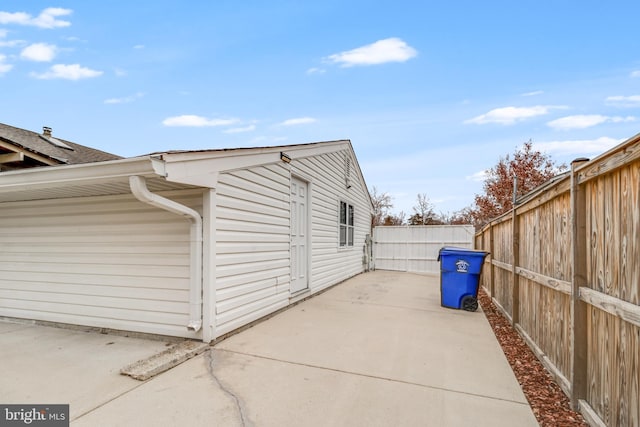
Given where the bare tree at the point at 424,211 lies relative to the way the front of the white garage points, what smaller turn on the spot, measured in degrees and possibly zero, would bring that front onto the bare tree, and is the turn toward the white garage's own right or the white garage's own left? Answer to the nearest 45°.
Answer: approximately 90° to the white garage's own left

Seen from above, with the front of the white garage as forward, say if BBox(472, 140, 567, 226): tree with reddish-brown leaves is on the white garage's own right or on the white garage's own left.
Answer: on the white garage's own left

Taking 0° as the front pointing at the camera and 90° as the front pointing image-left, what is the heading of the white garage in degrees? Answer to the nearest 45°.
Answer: approximately 315°

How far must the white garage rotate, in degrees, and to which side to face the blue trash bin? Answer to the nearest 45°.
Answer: approximately 45° to its left

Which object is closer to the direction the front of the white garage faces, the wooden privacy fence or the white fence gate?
the wooden privacy fence

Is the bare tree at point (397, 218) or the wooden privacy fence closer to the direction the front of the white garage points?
the wooden privacy fence

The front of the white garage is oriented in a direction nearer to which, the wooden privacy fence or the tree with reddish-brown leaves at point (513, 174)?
the wooden privacy fence

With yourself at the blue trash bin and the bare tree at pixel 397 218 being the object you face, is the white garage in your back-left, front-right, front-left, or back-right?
back-left

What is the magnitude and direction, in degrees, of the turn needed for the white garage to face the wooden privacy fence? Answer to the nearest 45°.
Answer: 0° — it already faces it

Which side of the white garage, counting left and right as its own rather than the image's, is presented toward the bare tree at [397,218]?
left

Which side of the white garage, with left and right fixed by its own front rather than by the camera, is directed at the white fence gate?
left
